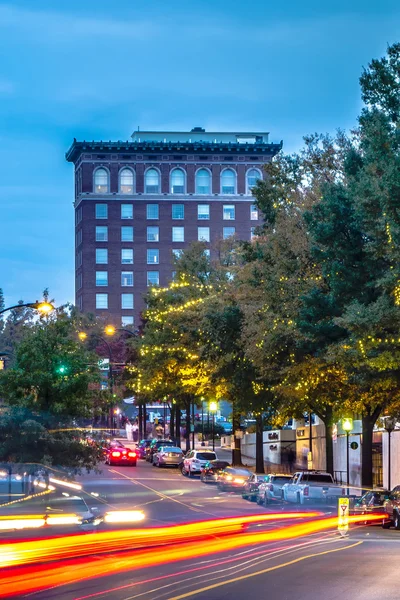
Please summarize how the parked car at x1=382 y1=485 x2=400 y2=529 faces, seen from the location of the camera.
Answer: facing away from the viewer and to the right of the viewer

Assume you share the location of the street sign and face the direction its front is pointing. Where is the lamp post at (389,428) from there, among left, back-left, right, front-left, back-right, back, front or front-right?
back

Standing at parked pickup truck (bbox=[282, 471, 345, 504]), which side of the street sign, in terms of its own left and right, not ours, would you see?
back

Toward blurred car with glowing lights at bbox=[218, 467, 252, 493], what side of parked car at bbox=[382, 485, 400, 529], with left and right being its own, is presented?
left

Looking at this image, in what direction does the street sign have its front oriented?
toward the camera

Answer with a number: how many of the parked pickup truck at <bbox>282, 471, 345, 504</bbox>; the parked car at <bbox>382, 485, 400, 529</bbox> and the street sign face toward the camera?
1

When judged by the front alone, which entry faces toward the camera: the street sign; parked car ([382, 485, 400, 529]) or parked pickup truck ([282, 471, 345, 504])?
the street sign

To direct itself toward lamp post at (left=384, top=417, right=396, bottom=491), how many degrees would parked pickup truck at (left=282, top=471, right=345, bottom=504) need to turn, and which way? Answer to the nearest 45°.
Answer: approximately 45° to its right

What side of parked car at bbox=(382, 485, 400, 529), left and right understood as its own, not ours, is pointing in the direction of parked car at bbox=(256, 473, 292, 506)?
front
